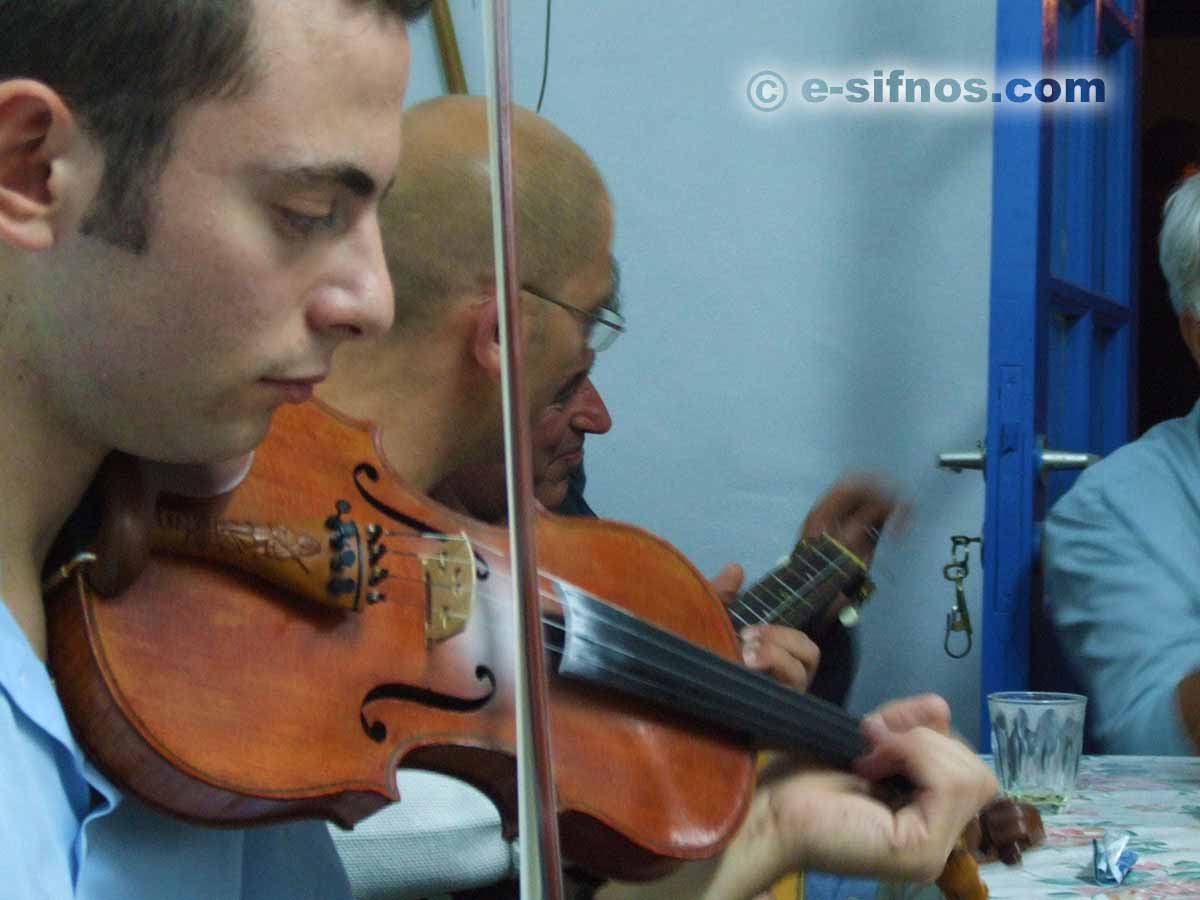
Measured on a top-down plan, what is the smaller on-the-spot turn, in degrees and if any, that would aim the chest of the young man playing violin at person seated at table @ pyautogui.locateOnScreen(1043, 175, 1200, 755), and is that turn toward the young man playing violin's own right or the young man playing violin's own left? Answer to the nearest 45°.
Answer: approximately 45° to the young man playing violin's own left

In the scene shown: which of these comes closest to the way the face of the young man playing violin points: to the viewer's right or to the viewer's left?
to the viewer's right

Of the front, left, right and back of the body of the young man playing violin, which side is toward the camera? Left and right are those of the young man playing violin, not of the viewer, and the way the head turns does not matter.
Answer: right

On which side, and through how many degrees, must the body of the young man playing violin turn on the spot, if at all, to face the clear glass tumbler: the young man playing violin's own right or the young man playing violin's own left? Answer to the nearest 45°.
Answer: approximately 45° to the young man playing violin's own left
